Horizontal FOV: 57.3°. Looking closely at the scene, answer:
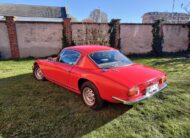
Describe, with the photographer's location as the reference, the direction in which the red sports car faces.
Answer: facing away from the viewer and to the left of the viewer

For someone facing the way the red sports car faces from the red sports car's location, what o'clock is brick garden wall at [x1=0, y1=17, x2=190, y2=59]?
The brick garden wall is roughly at 1 o'clock from the red sports car.

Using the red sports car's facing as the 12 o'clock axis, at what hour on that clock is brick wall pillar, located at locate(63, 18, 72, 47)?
The brick wall pillar is roughly at 1 o'clock from the red sports car.
